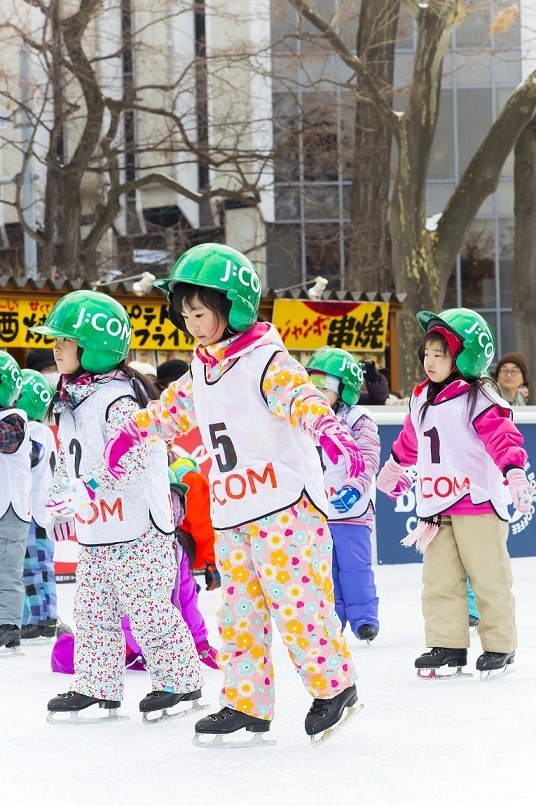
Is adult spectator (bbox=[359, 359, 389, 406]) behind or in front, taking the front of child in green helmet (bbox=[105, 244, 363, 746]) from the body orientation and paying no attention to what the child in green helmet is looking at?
behind

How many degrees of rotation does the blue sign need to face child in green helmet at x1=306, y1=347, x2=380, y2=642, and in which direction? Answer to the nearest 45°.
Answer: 0° — it already faces them

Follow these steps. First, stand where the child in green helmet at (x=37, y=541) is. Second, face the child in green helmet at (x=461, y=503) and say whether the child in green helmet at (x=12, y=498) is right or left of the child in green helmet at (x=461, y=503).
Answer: right

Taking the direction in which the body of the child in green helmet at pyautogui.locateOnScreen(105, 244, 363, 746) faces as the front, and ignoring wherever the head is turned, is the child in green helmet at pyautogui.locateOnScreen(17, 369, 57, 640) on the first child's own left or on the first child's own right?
on the first child's own right

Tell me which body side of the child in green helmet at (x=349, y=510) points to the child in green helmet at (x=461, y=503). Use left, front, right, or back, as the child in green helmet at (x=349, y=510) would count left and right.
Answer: left

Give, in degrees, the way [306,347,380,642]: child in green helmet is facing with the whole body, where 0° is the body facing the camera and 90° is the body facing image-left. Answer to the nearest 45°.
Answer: approximately 45°

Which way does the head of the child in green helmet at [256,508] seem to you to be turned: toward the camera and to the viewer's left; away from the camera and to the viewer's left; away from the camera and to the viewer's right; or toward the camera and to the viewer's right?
toward the camera and to the viewer's left

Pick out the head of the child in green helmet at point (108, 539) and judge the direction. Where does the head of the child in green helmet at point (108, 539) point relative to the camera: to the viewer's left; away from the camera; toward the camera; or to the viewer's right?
to the viewer's left

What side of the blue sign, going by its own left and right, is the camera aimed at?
front

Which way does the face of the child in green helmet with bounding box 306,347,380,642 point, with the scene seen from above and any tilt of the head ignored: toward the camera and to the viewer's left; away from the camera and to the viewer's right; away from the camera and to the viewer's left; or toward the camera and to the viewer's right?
toward the camera and to the viewer's left

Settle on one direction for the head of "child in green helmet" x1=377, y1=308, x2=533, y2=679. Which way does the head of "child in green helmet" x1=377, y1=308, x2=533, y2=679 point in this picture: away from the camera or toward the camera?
toward the camera

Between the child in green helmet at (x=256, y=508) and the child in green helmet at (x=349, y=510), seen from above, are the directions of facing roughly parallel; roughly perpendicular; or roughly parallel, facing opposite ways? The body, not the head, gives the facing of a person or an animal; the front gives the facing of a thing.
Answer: roughly parallel

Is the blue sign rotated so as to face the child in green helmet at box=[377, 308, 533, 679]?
yes
